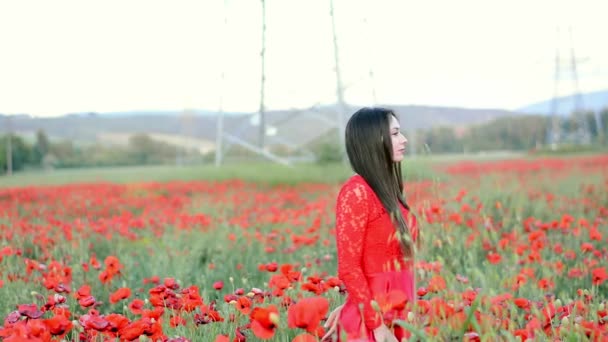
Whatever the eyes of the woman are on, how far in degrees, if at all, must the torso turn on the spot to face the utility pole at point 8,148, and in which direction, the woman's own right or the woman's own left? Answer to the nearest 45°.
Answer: approximately 135° to the woman's own left

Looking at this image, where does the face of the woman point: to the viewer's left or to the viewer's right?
to the viewer's right

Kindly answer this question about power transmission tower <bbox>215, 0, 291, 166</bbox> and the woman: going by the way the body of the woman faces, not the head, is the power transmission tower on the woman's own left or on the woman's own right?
on the woman's own left

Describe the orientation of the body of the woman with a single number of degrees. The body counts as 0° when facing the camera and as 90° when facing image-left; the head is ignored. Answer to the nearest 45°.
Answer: approximately 270°

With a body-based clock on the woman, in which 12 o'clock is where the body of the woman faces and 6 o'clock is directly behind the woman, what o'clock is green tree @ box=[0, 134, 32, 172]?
The green tree is roughly at 8 o'clock from the woman.

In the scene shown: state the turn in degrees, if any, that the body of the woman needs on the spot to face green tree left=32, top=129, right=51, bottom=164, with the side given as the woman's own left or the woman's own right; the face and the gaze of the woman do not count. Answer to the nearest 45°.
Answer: approximately 135° to the woman's own left
